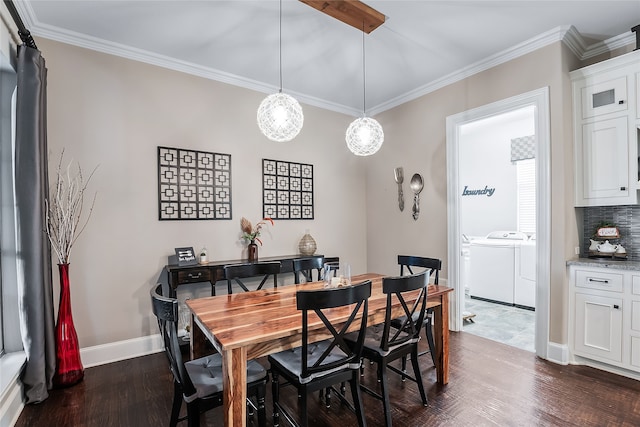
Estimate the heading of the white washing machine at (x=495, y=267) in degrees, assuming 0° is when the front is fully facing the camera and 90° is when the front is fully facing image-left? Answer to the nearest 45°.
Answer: approximately 45°

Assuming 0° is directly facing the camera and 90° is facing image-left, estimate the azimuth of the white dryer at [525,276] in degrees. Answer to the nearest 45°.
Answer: approximately 45°

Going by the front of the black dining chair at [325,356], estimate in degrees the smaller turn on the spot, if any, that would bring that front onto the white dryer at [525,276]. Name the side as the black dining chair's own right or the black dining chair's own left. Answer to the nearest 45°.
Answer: approximately 90° to the black dining chair's own right

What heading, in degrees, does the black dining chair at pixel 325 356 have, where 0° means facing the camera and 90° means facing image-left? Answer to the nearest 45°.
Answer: approximately 135°

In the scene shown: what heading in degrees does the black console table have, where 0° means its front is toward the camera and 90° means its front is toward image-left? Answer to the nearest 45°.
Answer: approximately 0°
